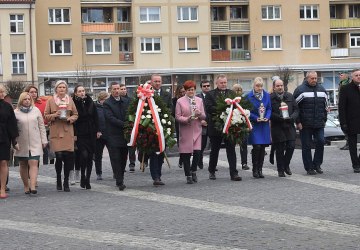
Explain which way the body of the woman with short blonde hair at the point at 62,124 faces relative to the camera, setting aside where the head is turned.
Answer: toward the camera

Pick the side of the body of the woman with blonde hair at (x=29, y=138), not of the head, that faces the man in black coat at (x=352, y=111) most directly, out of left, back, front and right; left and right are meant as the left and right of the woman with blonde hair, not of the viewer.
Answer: left

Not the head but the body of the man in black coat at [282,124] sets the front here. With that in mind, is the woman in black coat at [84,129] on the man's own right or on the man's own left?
on the man's own right

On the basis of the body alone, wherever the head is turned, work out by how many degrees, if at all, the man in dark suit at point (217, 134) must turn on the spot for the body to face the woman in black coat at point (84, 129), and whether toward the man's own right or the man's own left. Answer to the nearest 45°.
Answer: approximately 135° to the man's own right

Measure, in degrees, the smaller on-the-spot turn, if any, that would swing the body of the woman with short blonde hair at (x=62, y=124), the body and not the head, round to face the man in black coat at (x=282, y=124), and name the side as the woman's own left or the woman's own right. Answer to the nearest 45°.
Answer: approximately 90° to the woman's own left

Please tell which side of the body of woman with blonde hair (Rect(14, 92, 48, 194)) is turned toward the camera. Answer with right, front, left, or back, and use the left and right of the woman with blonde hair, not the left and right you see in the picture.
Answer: front

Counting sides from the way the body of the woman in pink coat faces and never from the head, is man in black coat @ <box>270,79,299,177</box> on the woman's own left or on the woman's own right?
on the woman's own left

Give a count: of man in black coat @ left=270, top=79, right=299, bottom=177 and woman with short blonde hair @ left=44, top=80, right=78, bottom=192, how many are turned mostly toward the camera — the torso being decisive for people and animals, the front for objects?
2

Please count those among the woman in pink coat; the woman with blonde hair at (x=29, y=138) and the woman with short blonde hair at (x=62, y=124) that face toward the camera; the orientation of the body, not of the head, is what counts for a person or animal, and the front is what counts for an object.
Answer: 3

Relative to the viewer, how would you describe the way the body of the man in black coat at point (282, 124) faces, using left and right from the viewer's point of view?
facing the viewer

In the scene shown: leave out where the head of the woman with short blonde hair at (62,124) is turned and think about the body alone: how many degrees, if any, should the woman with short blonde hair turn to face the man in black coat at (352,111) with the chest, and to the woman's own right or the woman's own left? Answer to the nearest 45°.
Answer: approximately 90° to the woman's own left
